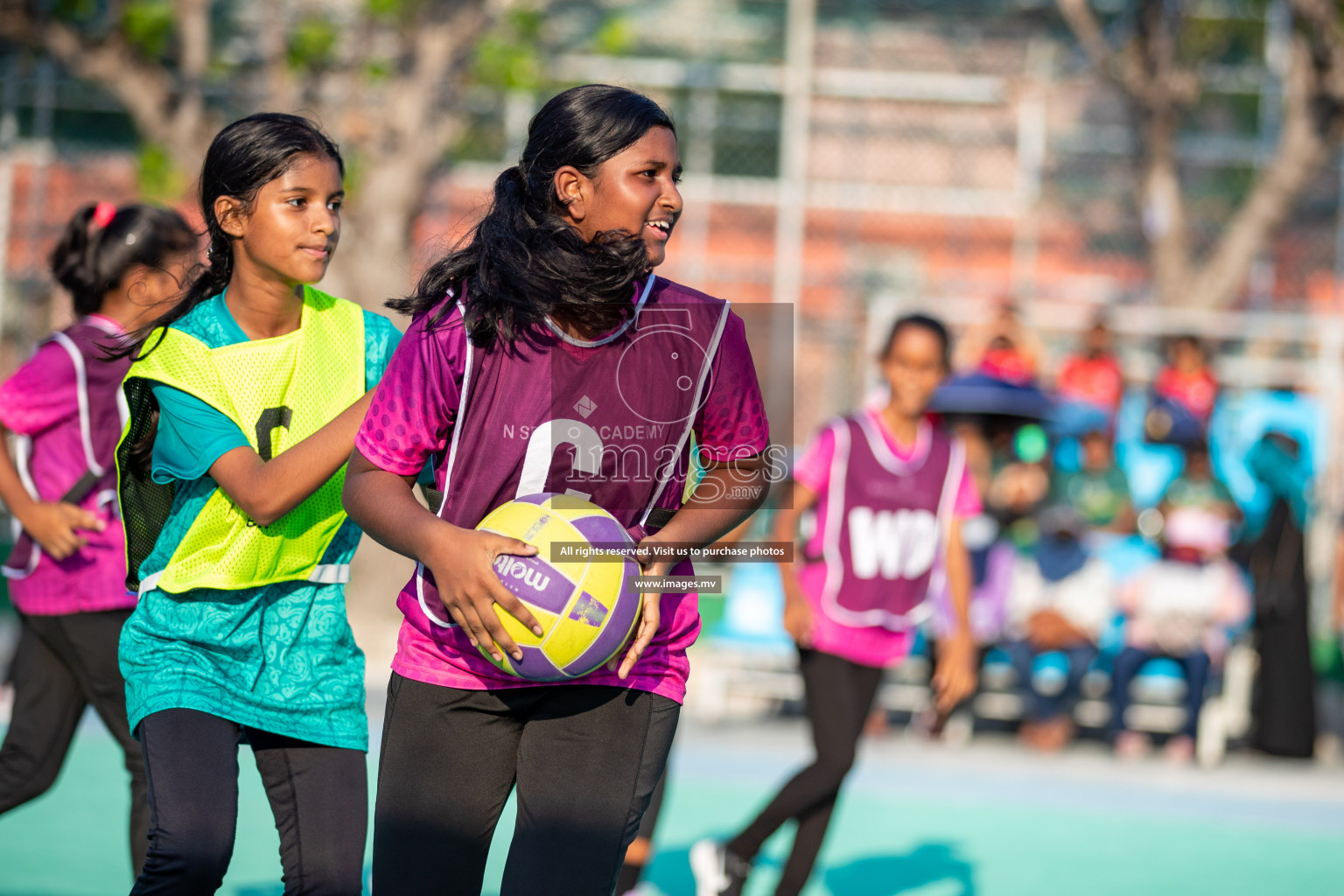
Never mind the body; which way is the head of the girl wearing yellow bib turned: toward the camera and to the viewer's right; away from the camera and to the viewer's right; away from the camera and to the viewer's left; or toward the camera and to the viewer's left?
toward the camera and to the viewer's right

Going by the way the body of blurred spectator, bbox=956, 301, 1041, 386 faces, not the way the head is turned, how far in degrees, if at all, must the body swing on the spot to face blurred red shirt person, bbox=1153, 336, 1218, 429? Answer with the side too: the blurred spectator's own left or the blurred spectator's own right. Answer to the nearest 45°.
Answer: approximately 90° to the blurred spectator's own left

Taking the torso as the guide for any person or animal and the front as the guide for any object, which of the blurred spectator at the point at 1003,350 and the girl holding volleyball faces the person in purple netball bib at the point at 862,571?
the blurred spectator

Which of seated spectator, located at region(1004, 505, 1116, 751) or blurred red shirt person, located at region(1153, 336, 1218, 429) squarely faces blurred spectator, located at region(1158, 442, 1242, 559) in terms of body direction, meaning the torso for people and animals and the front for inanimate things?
the blurred red shirt person

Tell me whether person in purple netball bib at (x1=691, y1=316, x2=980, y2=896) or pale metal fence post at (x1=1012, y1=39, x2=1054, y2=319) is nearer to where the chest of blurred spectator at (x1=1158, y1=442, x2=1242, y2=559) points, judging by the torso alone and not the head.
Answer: the person in purple netball bib

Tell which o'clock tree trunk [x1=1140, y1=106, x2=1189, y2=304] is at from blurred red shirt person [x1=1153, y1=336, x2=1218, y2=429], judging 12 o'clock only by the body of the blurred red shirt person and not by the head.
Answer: The tree trunk is roughly at 6 o'clock from the blurred red shirt person.

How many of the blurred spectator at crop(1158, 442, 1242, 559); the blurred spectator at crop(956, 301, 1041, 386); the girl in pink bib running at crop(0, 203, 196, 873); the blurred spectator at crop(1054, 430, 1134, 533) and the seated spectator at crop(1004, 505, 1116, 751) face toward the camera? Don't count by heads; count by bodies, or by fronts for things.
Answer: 4

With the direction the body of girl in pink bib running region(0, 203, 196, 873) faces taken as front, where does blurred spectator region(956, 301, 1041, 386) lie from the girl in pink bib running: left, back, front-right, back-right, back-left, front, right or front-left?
front-left

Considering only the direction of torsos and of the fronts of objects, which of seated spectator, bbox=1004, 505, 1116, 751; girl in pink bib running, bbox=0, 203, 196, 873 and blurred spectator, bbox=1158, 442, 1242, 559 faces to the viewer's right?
the girl in pink bib running

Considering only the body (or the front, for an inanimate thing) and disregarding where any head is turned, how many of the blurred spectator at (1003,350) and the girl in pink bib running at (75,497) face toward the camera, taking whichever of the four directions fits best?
1

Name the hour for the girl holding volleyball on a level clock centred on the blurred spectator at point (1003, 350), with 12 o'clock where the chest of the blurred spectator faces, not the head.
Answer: The girl holding volleyball is roughly at 12 o'clock from the blurred spectator.

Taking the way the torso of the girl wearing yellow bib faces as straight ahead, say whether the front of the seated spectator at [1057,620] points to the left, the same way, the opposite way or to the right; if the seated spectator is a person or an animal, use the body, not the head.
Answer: to the right
